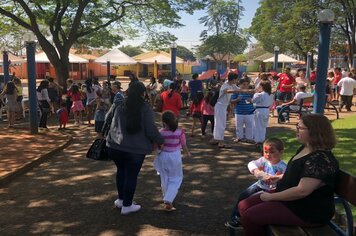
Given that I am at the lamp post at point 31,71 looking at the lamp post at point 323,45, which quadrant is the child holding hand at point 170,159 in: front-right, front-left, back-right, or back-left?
front-right

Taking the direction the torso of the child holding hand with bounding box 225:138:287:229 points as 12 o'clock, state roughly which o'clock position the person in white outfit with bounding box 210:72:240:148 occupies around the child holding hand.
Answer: The person in white outfit is roughly at 4 o'clock from the child holding hand.

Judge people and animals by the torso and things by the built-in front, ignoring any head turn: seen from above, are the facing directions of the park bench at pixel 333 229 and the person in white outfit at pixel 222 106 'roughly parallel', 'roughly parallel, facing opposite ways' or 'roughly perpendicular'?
roughly parallel, facing opposite ways

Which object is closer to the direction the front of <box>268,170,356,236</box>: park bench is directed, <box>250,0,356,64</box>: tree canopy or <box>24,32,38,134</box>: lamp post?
the lamp post

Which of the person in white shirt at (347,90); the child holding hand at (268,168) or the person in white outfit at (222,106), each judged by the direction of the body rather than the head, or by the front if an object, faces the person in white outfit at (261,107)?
the person in white outfit at (222,106)

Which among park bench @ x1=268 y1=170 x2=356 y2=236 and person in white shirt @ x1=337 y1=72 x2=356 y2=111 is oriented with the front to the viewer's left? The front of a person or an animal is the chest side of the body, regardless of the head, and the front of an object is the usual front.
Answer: the park bench

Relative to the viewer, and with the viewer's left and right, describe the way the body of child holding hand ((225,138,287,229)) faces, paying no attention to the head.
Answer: facing the viewer and to the left of the viewer

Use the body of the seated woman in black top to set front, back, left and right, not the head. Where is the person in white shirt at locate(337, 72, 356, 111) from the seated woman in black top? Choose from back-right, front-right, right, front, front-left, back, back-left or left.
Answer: right

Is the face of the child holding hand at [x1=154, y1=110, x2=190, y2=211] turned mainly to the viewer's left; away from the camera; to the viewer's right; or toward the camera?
away from the camera

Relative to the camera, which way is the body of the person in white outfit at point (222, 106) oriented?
to the viewer's right

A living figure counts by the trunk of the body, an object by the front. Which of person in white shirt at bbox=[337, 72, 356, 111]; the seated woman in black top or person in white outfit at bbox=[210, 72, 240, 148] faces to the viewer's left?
the seated woman in black top
